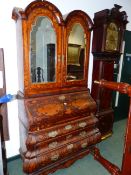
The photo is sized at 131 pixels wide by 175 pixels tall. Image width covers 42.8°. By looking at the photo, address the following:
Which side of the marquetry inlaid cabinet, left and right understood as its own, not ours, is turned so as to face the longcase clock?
left

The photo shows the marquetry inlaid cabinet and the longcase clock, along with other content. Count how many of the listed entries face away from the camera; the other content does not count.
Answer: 0

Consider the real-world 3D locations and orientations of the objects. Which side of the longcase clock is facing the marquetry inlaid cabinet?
right

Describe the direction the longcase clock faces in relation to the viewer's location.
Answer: facing the viewer and to the right of the viewer

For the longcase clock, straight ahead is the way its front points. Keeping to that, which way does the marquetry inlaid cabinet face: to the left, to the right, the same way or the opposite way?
the same way

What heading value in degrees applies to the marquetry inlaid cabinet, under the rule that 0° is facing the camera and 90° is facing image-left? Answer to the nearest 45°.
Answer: approximately 315°
